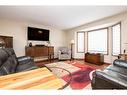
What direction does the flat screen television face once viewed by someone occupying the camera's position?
facing the viewer and to the right of the viewer

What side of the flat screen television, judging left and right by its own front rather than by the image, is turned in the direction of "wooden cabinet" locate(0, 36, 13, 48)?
right

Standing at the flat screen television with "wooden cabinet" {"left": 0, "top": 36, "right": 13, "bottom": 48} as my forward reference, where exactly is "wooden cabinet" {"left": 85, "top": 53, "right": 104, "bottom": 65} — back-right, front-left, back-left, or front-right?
back-left

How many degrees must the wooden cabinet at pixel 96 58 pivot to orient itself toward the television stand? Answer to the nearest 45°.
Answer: approximately 45° to its right

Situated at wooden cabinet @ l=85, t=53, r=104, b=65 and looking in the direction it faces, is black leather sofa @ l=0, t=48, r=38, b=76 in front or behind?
in front

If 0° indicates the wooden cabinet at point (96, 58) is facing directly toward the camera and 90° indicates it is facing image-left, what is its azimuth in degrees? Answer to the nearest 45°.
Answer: approximately 45°

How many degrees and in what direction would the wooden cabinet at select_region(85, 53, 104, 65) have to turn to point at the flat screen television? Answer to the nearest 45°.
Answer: approximately 45° to its right

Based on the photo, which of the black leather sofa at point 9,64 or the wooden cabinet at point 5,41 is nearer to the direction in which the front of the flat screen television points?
the black leather sofa
